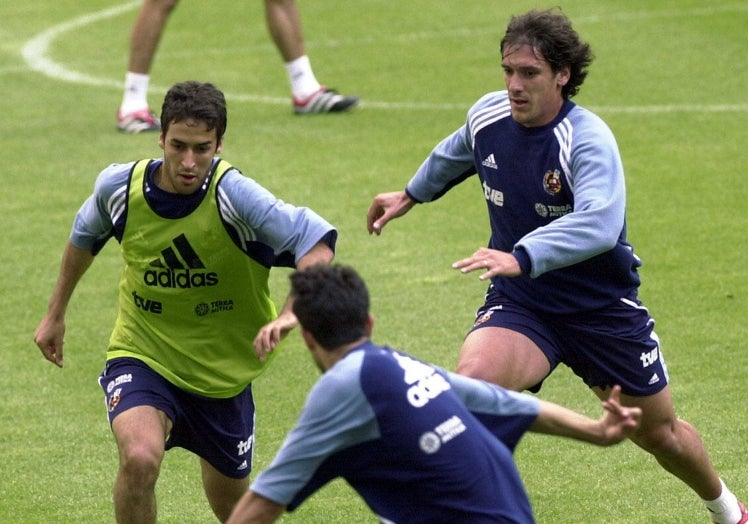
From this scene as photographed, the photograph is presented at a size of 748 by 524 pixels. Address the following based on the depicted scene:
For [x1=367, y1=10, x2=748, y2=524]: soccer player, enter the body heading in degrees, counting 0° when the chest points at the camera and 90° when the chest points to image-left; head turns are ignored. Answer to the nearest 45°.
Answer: approximately 45°

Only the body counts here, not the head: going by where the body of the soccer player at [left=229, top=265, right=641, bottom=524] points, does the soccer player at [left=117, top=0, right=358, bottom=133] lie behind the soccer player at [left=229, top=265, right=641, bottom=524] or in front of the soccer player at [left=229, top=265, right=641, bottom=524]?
in front

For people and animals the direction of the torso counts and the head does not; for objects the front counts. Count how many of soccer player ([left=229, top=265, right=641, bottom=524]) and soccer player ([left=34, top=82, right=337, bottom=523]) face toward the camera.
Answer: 1

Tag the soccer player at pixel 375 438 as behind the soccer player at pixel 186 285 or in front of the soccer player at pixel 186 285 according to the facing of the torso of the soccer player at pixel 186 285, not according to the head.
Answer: in front

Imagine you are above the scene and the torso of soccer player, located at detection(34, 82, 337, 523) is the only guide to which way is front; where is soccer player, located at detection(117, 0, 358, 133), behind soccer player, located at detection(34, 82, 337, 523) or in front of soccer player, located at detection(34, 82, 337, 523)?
behind

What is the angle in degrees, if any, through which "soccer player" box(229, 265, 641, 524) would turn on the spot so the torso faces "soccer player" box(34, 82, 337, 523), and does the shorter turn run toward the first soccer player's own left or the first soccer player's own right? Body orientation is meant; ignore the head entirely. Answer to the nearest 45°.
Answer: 0° — they already face them

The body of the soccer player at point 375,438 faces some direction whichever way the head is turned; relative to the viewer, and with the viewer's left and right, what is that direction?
facing away from the viewer and to the left of the viewer
